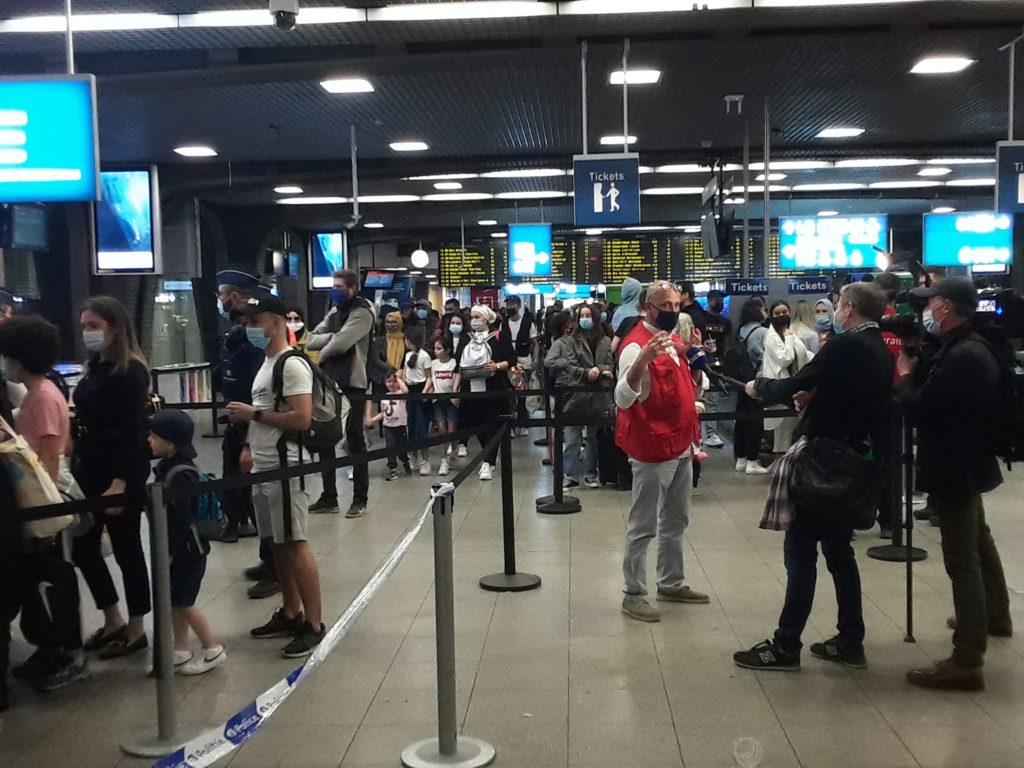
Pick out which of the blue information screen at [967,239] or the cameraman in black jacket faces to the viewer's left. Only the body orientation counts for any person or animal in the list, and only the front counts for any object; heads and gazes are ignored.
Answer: the cameraman in black jacket

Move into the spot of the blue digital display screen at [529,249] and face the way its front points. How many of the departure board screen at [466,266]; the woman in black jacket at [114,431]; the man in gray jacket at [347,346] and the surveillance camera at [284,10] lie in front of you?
3

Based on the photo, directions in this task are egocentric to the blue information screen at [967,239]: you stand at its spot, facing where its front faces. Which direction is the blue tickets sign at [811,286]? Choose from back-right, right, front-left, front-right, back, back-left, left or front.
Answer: front-right

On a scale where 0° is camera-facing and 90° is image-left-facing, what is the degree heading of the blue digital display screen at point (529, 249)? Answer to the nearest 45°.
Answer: approximately 0°

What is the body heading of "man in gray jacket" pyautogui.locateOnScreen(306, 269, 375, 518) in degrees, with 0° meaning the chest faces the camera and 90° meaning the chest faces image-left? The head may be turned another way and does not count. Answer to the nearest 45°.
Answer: approximately 45°

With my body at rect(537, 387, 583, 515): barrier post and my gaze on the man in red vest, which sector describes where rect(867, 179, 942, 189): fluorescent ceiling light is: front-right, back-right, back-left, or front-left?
back-left

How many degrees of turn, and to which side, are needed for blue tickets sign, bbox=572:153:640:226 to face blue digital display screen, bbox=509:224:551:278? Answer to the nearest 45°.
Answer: approximately 180°

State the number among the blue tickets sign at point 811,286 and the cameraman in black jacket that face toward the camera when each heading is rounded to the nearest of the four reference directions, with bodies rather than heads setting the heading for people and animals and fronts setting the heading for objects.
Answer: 1

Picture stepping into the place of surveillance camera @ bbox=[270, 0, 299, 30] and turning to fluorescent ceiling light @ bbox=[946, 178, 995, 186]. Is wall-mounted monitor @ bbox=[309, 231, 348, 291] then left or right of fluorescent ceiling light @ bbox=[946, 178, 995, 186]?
left
